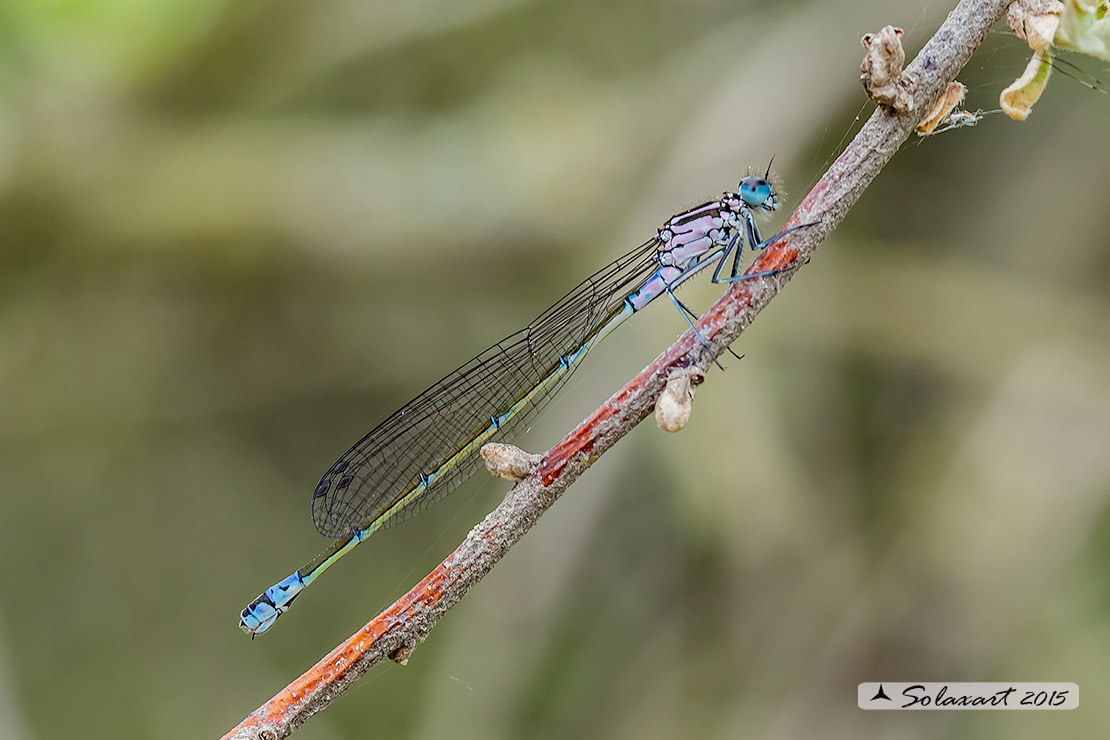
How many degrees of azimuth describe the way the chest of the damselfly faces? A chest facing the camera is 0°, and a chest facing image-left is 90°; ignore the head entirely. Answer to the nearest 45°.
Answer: approximately 270°
